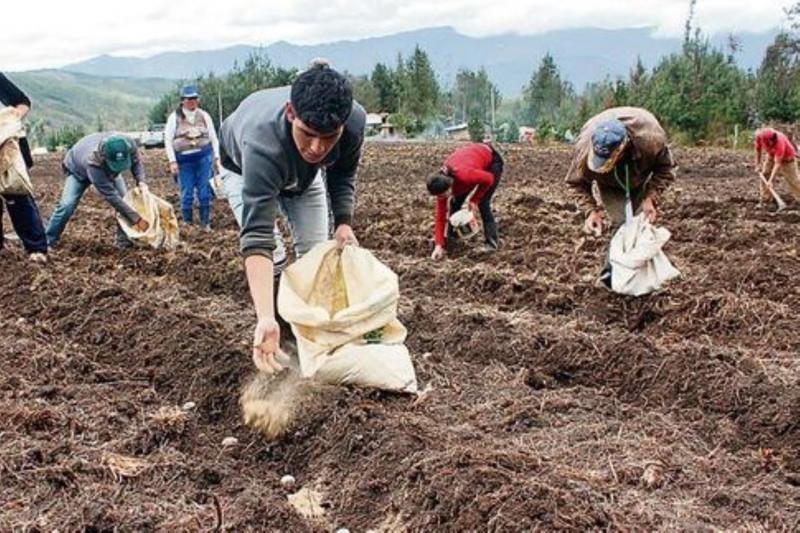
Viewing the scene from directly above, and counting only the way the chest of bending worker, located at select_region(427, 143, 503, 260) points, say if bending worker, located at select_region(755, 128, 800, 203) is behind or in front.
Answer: behind

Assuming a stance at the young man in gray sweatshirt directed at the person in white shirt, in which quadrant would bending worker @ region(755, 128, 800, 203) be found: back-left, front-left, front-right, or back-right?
front-right

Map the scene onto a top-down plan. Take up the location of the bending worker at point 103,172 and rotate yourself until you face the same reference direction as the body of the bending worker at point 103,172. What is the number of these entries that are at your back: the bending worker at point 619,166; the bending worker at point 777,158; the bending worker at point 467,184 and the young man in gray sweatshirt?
0

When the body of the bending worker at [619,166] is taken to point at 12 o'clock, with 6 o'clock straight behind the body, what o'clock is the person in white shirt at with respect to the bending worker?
The person in white shirt is roughly at 4 o'clock from the bending worker.

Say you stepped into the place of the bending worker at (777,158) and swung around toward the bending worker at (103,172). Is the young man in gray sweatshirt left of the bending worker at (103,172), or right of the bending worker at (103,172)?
left

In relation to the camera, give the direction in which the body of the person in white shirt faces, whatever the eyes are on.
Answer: toward the camera

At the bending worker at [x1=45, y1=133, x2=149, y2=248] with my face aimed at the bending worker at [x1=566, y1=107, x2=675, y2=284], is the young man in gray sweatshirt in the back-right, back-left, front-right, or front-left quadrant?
front-right

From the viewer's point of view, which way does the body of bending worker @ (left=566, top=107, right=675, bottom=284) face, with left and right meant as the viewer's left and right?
facing the viewer

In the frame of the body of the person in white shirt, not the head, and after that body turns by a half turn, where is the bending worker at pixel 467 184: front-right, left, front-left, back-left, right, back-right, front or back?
back-right

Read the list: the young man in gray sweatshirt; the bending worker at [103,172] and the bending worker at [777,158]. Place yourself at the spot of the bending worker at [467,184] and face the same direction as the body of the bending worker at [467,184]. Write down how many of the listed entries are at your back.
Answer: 1

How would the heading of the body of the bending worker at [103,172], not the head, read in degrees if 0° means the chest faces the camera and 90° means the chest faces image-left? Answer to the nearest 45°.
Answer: approximately 315°

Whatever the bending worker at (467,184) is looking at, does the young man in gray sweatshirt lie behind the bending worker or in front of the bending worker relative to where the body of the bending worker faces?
in front

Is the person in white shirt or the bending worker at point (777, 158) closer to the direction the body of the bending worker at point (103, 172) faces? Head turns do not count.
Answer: the bending worker

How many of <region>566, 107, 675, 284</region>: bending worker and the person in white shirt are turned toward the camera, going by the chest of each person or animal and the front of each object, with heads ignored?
2

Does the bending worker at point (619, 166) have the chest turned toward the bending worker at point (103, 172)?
no

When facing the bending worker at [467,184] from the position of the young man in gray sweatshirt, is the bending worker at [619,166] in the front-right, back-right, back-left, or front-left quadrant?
front-right

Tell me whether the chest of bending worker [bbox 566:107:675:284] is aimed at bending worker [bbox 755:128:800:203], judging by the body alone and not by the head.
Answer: no

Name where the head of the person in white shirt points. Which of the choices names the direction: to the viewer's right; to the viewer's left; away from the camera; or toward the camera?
toward the camera

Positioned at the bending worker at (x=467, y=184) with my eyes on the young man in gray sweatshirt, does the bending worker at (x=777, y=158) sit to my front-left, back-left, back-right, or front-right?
back-left

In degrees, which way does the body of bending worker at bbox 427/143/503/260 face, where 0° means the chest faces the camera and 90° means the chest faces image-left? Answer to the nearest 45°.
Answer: approximately 45°
